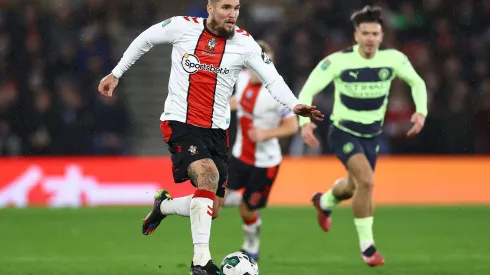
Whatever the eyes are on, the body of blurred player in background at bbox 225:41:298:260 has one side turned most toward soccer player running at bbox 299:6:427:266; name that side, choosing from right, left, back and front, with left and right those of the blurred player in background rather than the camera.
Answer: left

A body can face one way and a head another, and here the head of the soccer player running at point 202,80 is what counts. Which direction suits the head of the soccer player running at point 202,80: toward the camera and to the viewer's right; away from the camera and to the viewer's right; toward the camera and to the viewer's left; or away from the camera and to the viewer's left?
toward the camera and to the viewer's right

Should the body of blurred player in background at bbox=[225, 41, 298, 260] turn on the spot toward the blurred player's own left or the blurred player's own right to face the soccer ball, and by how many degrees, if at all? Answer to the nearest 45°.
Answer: approximately 45° to the blurred player's own left

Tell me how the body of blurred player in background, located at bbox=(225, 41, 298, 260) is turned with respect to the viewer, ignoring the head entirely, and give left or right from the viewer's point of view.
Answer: facing the viewer and to the left of the viewer

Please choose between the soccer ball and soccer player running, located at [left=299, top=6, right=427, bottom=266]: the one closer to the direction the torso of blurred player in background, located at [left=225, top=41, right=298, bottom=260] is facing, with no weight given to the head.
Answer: the soccer ball
